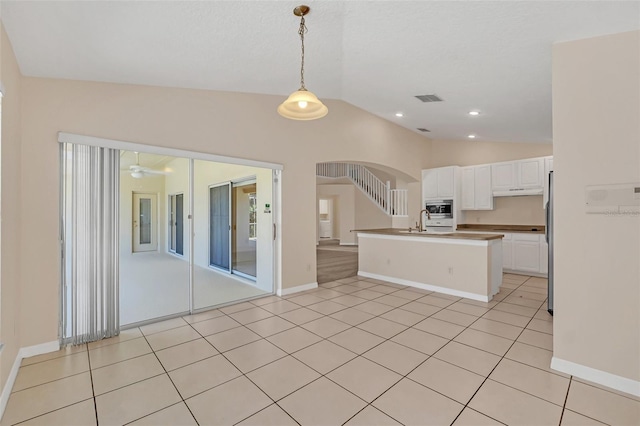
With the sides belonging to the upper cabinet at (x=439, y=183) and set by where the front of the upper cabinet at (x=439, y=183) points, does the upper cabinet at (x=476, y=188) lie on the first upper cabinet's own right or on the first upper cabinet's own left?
on the first upper cabinet's own left

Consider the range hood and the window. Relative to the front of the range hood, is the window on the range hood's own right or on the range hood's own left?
on the range hood's own right

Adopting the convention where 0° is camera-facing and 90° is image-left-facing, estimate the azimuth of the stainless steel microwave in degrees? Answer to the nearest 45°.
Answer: approximately 0°

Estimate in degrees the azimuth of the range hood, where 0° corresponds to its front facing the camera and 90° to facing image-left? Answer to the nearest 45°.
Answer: approximately 0°

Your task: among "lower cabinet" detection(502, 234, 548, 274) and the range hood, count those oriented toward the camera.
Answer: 2

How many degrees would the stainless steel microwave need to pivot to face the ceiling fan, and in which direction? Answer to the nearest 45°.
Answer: approximately 45° to its right

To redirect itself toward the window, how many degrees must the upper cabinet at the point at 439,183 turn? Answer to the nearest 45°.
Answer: approximately 45° to its right
